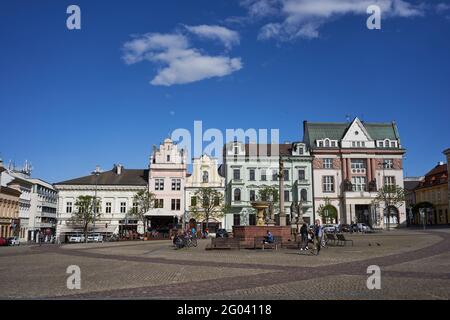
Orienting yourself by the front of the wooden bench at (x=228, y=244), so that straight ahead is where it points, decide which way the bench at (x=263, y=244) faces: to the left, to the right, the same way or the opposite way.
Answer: the same way

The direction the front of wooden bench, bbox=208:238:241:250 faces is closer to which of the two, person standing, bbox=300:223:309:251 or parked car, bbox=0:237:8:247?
the person standing

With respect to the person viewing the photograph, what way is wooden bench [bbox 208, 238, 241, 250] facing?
facing the viewer

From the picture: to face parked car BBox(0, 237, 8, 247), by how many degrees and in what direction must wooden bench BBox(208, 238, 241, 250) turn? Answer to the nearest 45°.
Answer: approximately 135° to its right

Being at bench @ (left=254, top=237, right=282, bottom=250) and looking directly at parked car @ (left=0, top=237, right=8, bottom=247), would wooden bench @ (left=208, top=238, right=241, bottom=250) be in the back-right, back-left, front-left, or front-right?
front-left

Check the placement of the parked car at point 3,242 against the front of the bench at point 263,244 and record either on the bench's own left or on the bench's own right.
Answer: on the bench's own right

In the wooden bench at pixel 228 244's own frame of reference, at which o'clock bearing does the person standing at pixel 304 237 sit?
The person standing is roughly at 10 o'clock from the wooden bench.
